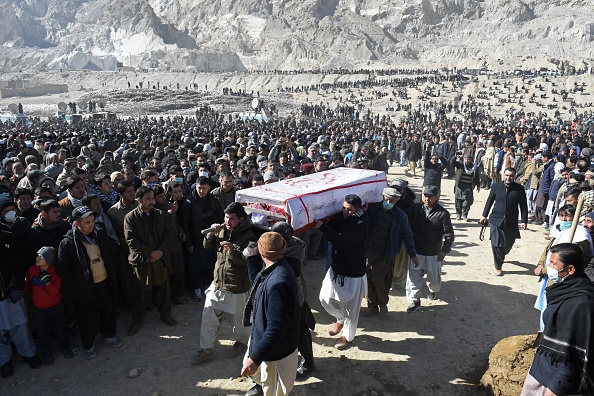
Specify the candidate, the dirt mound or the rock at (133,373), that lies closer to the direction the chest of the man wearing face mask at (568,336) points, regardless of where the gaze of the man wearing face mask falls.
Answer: the rock

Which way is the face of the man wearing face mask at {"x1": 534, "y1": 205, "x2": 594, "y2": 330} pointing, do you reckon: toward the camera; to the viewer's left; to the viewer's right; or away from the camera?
toward the camera

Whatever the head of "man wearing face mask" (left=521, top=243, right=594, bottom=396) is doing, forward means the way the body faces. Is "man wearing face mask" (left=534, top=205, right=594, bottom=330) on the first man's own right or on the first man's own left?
on the first man's own right

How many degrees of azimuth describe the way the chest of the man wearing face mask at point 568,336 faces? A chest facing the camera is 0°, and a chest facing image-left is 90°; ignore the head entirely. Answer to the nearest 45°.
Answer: approximately 90°

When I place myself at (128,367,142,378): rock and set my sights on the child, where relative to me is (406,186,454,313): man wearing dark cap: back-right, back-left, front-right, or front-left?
back-right

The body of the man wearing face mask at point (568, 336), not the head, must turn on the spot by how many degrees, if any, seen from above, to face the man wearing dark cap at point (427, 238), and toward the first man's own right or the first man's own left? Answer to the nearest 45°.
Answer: approximately 45° to the first man's own right

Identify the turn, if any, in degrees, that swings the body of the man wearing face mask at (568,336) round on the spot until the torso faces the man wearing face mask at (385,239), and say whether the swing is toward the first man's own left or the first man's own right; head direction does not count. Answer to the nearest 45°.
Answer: approximately 45° to the first man's own right

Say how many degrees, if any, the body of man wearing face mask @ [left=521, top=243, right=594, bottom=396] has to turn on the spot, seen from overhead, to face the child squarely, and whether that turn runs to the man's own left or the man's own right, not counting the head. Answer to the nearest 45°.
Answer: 0° — they already face them

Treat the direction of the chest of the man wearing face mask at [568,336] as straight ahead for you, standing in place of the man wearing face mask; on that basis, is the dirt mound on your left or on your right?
on your right

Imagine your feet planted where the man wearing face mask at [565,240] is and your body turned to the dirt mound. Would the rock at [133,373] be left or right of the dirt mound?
right

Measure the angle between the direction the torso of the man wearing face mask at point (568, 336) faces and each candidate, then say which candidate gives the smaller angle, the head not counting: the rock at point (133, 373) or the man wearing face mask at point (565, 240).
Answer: the rock

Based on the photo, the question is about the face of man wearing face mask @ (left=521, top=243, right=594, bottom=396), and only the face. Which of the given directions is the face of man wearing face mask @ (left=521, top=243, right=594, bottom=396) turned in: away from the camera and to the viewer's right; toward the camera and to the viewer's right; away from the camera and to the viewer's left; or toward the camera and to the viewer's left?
toward the camera and to the viewer's left
